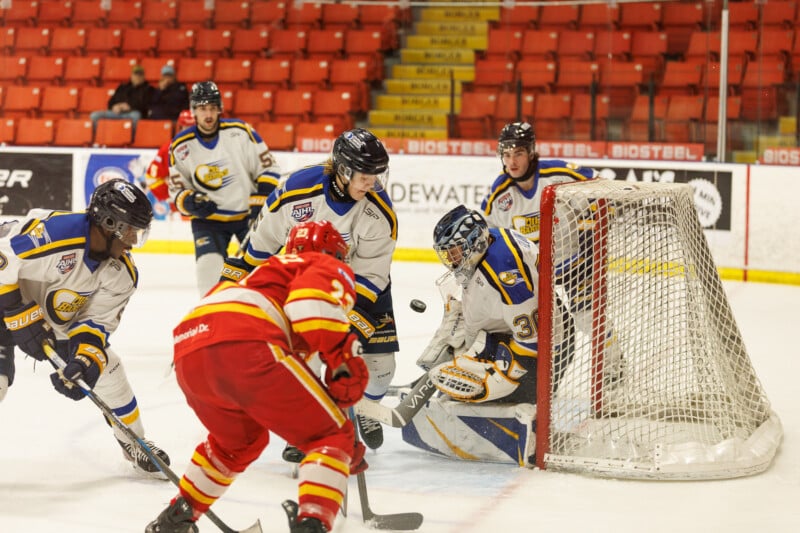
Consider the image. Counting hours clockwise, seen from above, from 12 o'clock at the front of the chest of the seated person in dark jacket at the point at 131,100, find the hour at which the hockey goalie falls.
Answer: The hockey goalie is roughly at 10 o'clock from the seated person in dark jacket.

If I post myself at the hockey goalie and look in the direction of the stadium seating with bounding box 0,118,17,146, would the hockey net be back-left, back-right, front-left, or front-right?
back-right

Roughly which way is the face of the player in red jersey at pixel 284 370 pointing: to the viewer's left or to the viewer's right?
to the viewer's right

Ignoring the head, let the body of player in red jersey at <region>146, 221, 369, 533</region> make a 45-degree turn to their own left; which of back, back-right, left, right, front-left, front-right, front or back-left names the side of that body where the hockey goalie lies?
front-right

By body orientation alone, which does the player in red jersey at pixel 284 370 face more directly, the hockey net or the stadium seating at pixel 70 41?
the hockey net

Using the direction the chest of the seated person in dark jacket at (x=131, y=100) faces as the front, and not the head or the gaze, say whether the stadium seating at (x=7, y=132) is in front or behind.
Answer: in front

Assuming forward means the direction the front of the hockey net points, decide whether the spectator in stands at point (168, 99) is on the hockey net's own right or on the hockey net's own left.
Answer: on the hockey net's own right

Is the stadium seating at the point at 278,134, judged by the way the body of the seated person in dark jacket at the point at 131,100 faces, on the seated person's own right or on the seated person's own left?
on the seated person's own left

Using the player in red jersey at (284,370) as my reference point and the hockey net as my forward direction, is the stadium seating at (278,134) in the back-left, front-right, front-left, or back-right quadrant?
front-left

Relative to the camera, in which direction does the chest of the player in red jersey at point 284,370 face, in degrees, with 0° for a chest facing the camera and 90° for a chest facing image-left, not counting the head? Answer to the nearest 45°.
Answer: approximately 225°

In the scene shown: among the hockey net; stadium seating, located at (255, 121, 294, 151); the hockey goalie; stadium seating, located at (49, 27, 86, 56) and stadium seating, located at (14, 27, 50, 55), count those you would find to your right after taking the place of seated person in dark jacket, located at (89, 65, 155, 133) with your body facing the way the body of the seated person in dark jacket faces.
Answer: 2

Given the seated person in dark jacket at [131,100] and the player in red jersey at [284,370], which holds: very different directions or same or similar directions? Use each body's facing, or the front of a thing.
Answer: very different directions

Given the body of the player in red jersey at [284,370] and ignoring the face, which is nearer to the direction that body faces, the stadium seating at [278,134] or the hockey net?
the hockey net

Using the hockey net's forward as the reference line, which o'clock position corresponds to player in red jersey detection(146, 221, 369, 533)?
The player in red jersey is roughly at 10 o'clock from the hockey net.

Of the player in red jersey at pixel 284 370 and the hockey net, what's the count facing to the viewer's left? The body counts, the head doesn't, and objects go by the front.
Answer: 1

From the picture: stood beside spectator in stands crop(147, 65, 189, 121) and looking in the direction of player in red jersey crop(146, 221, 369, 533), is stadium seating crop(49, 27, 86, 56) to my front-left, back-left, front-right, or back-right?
back-right

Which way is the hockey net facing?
to the viewer's left

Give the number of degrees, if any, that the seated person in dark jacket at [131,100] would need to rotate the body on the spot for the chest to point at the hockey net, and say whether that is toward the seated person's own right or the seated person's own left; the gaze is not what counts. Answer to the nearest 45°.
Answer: approximately 45° to the seated person's own left
